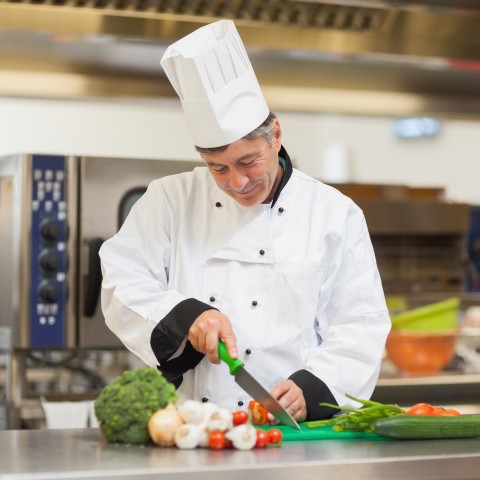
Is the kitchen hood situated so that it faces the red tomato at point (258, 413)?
yes

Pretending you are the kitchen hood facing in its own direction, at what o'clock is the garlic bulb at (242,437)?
The garlic bulb is roughly at 12 o'clock from the kitchen hood.

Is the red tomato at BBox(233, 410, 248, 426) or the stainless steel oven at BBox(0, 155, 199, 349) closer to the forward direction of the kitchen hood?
the red tomato

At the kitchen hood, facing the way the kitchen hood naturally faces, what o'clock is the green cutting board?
The green cutting board is roughly at 12 o'clock from the kitchen hood.

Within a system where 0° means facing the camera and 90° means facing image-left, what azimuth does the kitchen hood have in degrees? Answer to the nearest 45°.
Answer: approximately 0°

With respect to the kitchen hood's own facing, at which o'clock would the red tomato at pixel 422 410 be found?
The red tomato is roughly at 12 o'clock from the kitchen hood.

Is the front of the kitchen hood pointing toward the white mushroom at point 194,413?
yes

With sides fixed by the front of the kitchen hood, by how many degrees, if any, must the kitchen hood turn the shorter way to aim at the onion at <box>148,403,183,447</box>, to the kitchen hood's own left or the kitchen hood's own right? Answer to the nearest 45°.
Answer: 0° — it already faces it

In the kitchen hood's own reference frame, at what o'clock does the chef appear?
The chef is roughly at 12 o'clock from the kitchen hood.

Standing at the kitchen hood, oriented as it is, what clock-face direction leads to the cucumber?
The cucumber is roughly at 12 o'clock from the kitchen hood.
